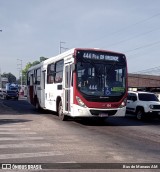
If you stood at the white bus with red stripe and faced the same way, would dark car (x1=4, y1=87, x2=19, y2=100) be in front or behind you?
behind

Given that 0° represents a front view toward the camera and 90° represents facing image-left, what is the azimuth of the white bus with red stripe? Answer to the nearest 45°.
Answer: approximately 315°

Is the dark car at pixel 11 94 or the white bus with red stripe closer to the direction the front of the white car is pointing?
the white bus with red stripe

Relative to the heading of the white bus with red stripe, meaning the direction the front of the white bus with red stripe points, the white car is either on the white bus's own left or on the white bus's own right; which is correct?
on the white bus's own left
